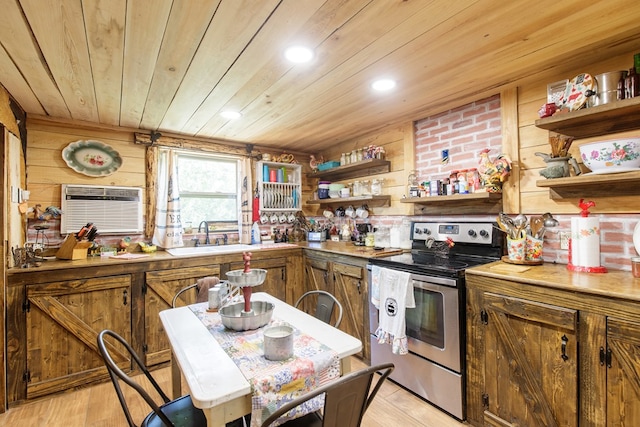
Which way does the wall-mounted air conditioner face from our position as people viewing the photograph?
facing the viewer

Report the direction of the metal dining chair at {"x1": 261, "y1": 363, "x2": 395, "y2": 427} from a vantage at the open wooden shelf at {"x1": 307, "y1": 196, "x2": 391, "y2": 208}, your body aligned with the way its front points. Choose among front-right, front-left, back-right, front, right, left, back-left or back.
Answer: front-left

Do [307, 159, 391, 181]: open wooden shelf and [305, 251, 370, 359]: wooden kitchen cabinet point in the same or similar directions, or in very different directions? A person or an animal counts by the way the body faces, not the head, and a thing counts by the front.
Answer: same or similar directions

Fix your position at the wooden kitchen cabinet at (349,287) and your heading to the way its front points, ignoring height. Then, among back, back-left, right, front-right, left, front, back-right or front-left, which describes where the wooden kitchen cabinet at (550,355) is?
left

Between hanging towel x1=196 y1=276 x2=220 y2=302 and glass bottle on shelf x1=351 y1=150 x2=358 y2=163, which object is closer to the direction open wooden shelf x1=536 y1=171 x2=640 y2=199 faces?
the hanging towel

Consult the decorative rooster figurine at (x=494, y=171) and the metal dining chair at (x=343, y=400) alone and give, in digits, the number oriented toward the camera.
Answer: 0

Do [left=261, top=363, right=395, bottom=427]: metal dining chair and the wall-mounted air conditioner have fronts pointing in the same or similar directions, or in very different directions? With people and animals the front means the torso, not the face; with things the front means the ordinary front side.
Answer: very different directions

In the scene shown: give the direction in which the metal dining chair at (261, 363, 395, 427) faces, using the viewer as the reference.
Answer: facing away from the viewer and to the left of the viewer

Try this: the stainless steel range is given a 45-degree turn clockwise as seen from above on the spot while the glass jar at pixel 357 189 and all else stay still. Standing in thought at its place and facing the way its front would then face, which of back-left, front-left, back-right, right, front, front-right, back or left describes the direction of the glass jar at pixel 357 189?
front-right

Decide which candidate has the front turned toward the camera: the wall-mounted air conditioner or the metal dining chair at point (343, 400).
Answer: the wall-mounted air conditioner

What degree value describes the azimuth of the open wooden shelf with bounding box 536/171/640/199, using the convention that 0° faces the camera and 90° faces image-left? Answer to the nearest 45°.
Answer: approximately 45°

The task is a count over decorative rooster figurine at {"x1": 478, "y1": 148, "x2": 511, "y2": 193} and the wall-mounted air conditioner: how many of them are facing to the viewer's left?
1

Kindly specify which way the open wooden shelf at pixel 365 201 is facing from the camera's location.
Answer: facing the viewer and to the left of the viewer

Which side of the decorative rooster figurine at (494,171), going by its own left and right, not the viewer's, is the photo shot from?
left

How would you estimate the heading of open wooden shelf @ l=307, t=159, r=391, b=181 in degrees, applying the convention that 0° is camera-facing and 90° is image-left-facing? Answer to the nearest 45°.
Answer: approximately 45°
